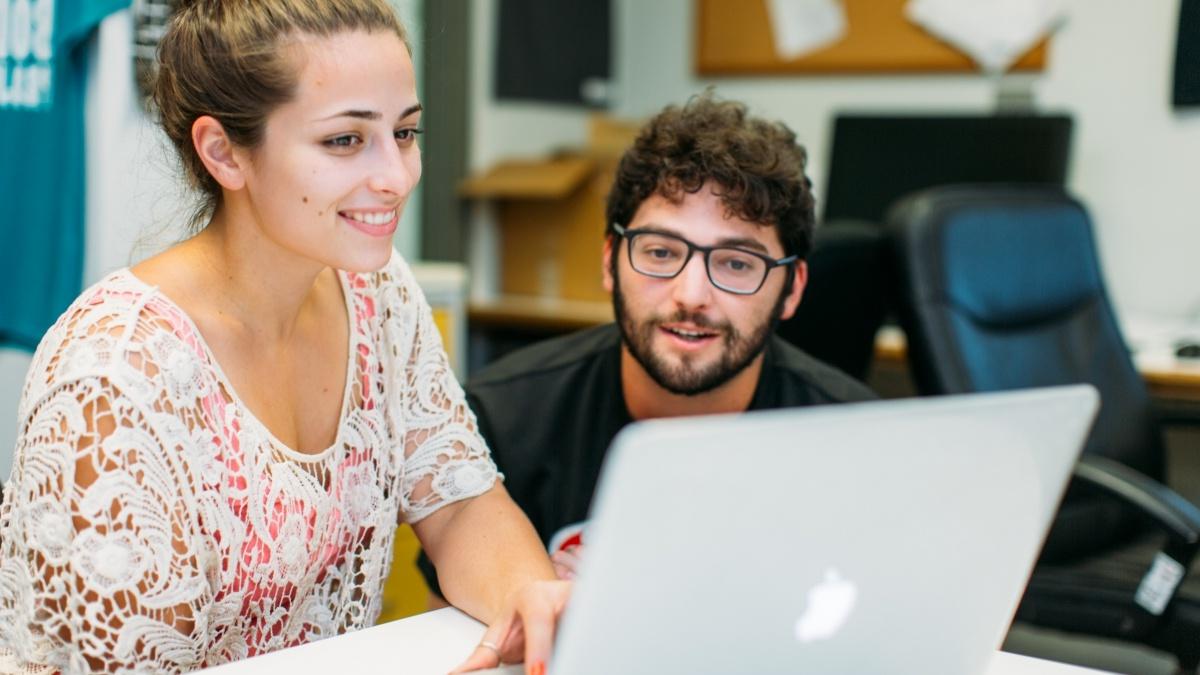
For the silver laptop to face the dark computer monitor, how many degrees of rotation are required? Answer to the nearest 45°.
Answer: approximately 45° to its right

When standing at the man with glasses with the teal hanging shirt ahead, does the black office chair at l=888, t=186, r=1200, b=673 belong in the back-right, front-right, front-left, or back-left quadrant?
back-right

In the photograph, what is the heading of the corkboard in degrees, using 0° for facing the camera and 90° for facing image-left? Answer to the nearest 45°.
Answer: approximately 0°

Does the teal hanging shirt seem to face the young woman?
yes

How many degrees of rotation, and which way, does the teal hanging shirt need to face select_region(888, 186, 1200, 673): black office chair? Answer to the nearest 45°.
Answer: approximately 45° to its left

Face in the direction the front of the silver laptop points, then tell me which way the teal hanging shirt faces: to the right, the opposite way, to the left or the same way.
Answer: the opposite way

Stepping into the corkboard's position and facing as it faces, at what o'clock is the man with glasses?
The man with glasses is roughly at 12 o'clock from the corkboard.

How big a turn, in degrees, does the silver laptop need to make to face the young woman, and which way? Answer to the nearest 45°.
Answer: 0° — it already faces them

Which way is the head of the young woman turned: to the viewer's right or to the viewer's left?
to the viewer's right

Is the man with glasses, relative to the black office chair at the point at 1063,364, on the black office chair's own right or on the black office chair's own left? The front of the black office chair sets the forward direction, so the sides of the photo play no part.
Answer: on the black office chair's own right
